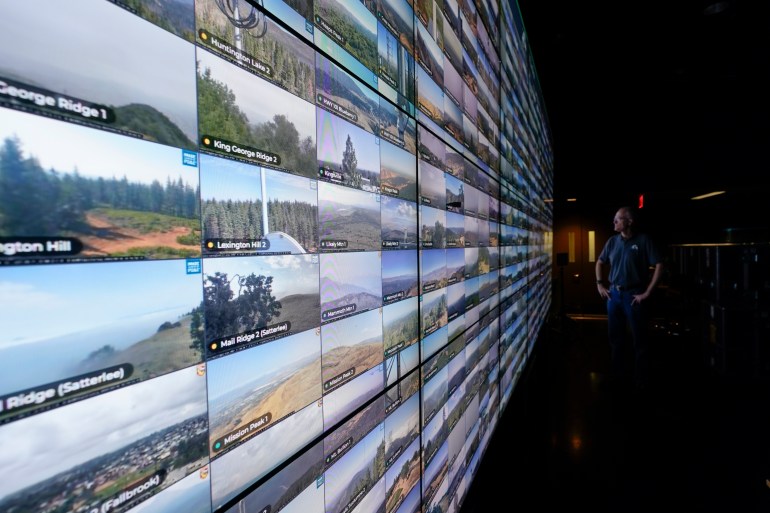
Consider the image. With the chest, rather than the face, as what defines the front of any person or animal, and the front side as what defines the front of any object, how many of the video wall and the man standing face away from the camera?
0

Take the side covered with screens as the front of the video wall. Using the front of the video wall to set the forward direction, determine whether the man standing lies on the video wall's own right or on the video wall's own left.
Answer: on the video wall's own left

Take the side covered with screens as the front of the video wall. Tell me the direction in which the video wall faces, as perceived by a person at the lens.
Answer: facing the viewer and to the right of the viewer

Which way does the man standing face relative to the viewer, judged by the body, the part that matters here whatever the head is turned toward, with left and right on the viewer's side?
facing the viewer and to the left of the viewer
